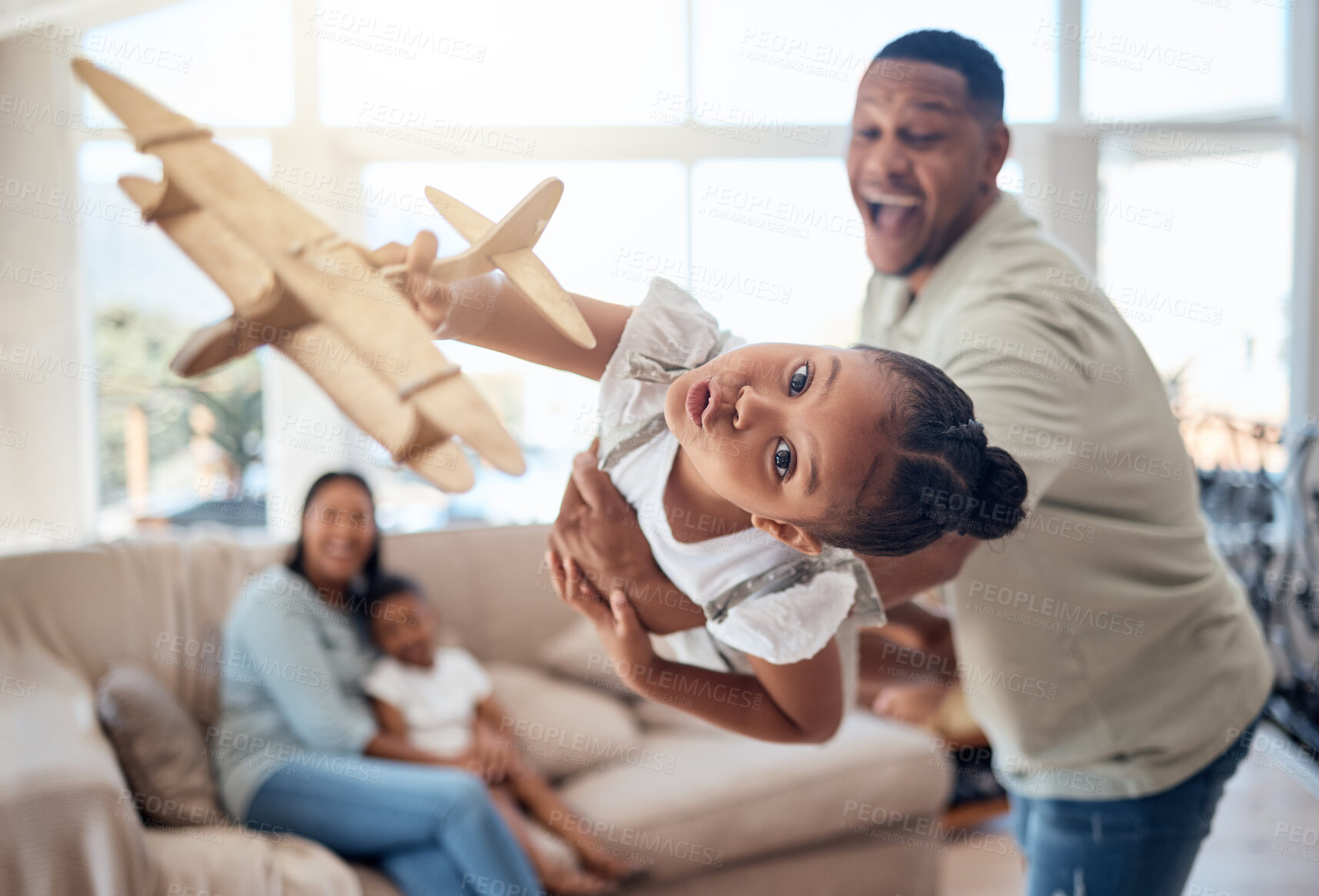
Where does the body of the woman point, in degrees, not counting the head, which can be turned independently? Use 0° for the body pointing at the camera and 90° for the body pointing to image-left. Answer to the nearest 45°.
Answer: approximately 315°

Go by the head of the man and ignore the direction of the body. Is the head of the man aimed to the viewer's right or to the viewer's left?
to the viewer's left

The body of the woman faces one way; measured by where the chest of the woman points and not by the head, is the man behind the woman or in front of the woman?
in front
